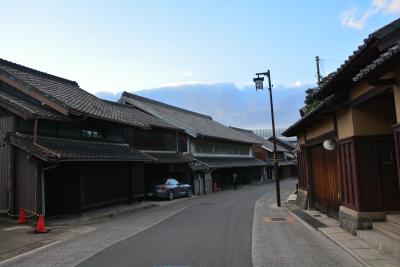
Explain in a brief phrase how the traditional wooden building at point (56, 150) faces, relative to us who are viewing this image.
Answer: facing the viewer and to the right of the viewer

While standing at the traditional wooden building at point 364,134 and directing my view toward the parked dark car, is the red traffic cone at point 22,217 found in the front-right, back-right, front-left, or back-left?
front-left

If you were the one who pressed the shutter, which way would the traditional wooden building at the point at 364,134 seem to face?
facing the viewer and to the left of the viewer

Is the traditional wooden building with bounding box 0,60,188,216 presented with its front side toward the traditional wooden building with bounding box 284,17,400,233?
yes

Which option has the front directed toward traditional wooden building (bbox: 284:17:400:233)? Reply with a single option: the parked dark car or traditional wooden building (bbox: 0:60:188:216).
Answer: traditional wooden building (bbox: 0:60:188:216)

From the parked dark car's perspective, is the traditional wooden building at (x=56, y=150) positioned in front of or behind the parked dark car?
behind

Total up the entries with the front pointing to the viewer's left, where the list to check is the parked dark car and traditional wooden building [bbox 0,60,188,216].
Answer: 0

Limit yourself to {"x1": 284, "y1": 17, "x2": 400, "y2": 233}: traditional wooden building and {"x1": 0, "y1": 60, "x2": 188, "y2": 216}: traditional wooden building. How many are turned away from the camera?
0

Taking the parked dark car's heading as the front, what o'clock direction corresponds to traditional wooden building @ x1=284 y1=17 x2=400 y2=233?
The traditional wooden building is roughly at 4 o'clock from the parked dark car.
